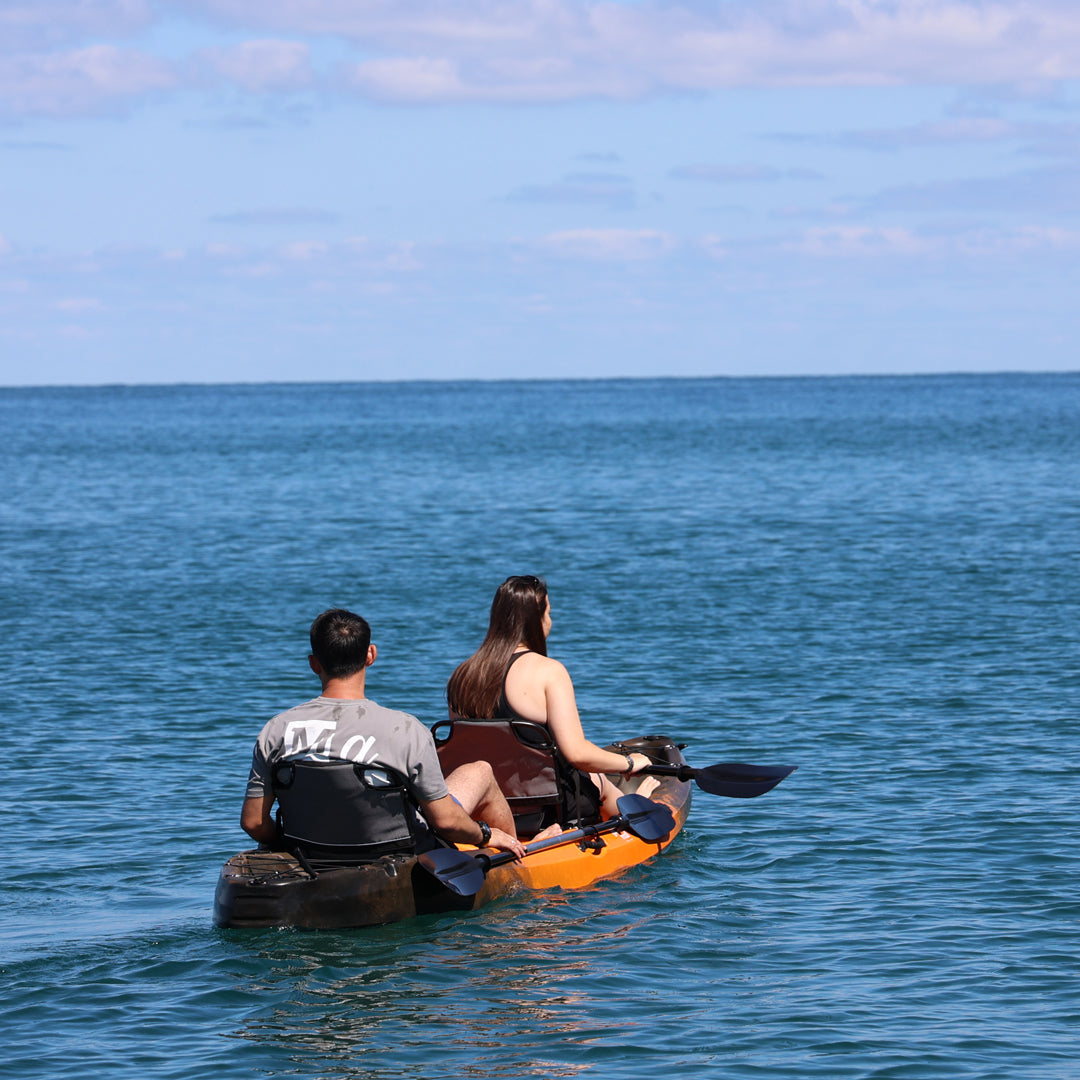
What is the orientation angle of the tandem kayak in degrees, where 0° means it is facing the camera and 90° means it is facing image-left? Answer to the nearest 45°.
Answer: approximately 225°

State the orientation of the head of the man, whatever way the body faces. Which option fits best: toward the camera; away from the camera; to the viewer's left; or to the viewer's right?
away from the camera

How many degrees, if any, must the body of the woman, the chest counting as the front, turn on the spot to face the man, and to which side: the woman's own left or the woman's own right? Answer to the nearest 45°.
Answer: approximately 180°

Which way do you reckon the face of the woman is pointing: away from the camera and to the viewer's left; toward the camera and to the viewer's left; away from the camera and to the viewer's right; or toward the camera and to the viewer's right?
away from the camera and to the viewer's right

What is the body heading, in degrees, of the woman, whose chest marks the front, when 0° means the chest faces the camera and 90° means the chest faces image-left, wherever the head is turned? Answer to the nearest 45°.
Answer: approximately 225°
